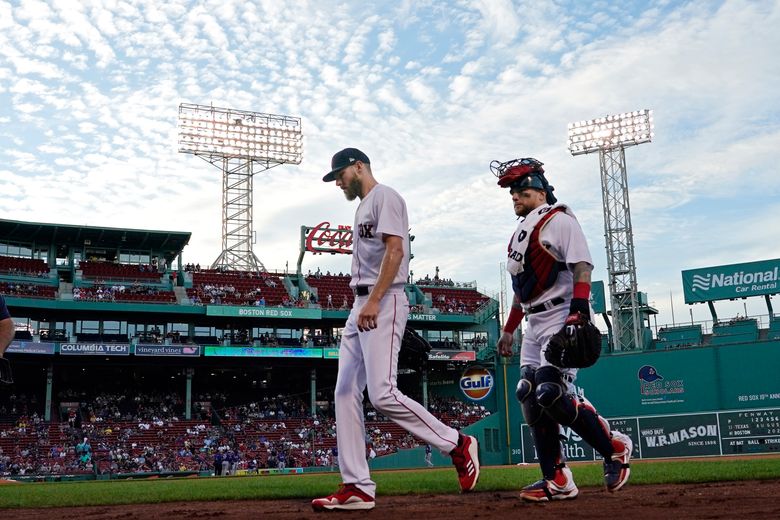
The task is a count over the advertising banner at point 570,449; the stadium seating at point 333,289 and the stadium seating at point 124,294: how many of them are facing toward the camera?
3

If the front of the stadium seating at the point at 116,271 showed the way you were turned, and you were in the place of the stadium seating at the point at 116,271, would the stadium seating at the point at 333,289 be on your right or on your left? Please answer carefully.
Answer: on your left

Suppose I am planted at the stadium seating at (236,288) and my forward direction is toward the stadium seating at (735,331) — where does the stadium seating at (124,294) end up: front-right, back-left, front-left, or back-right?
back-right

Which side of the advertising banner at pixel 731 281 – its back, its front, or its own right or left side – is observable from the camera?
front

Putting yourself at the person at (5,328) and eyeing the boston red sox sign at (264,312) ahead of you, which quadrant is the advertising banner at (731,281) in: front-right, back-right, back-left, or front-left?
front-right

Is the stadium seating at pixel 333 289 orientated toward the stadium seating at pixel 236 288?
no

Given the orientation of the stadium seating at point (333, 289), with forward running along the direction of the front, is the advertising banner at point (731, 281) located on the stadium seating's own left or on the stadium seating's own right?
on the stadium seating's own left

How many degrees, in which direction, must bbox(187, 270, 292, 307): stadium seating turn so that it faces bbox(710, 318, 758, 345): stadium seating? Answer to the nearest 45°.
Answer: approximately 90° to its left

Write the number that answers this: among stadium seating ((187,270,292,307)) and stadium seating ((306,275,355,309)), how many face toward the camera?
2

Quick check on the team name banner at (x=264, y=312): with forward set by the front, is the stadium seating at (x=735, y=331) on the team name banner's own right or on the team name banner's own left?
on the team name banner's own left

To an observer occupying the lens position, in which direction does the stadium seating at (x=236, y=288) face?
facing the viewer

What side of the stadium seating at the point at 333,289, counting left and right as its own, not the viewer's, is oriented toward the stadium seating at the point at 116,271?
right
